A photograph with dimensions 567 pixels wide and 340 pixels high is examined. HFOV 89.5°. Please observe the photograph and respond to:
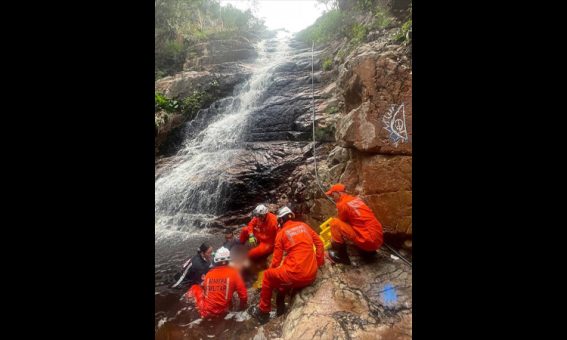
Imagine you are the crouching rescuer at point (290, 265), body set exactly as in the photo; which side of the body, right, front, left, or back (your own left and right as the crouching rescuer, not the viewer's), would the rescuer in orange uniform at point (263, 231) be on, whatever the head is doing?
front

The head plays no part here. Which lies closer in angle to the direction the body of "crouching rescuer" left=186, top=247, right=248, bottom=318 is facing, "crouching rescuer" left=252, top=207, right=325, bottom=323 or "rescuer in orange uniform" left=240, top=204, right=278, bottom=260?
the rescuer in orange uniform

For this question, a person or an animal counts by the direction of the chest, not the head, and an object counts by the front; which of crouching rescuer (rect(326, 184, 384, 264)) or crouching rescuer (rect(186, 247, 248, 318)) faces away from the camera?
crouching rescuer (rect(186, 247, 248, 318))

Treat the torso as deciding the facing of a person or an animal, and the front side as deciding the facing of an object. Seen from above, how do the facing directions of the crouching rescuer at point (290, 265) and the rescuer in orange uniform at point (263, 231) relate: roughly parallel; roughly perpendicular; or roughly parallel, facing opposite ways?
roughly perpendicular

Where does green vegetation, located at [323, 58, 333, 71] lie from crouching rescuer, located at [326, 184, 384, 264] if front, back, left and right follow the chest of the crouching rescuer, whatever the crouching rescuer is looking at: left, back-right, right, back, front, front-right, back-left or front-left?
right

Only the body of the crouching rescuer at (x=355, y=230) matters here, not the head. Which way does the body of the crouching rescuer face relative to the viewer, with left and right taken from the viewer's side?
facing to the left of the viewer

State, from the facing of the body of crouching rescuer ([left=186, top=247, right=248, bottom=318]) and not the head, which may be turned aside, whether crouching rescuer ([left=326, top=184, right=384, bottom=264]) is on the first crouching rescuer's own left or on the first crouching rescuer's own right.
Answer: on the first crouching rescuer's own right

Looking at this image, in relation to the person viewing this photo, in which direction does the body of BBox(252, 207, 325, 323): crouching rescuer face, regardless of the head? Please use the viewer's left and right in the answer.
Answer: facing away from the viewer and to the left of the viewer

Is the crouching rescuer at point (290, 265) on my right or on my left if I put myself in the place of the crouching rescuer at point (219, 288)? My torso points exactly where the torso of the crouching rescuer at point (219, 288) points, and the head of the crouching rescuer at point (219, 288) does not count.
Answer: on my right

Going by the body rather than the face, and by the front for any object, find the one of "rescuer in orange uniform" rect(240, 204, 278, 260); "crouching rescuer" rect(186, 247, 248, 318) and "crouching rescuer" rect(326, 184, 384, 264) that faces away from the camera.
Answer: "crouching rescuer" rect(186, 247, 248, 318)

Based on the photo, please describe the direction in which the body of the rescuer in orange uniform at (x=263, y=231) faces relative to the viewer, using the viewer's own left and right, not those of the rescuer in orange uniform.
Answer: facing the viewer and to the left of the viewer

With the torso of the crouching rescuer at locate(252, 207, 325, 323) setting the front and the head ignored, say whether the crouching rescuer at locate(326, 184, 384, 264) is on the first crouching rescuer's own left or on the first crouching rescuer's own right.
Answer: on the first crouching rescuer's own right

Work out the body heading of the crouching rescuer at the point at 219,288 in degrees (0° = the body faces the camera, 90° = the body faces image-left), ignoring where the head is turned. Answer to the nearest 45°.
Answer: approximately 180°

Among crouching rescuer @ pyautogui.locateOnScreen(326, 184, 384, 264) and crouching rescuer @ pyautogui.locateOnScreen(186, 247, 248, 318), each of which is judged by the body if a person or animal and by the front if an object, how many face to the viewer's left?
1
